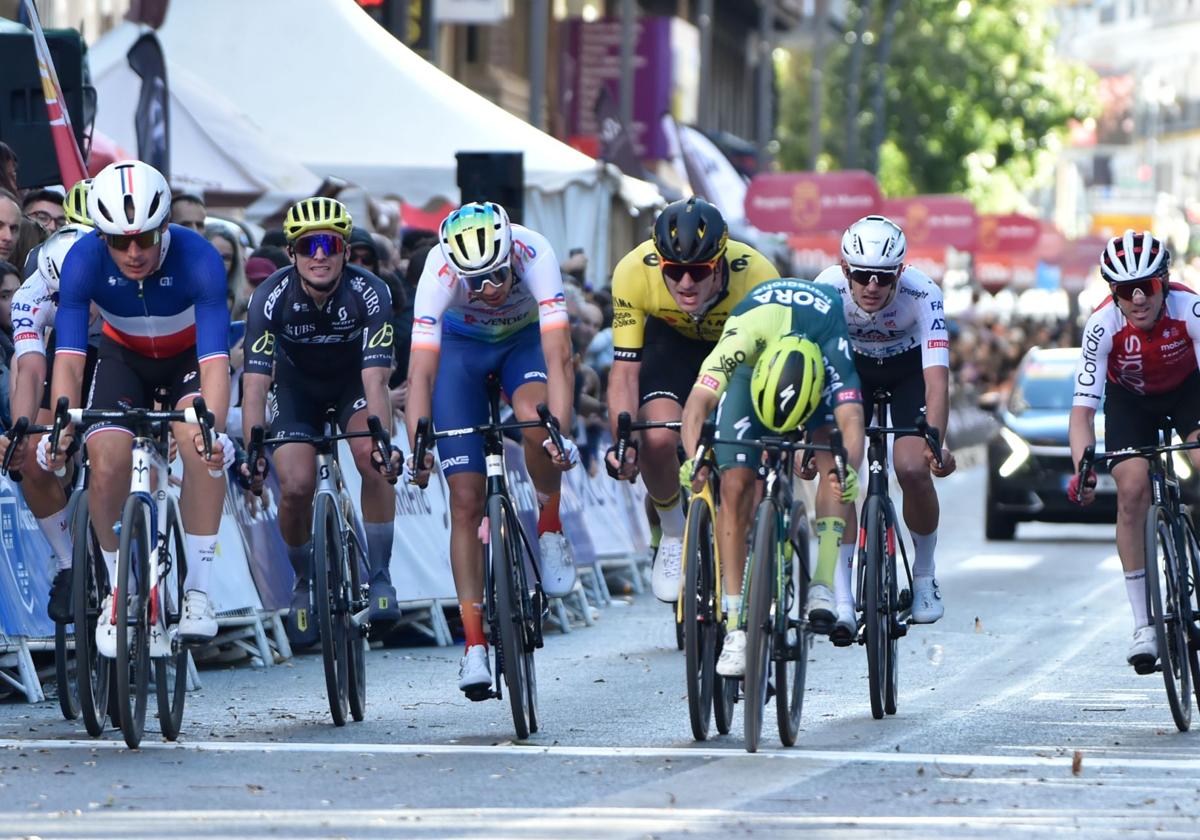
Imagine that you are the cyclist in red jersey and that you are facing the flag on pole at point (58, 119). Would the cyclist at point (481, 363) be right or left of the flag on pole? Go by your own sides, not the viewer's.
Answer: left

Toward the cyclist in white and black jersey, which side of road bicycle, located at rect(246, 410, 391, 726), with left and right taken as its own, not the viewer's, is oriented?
left

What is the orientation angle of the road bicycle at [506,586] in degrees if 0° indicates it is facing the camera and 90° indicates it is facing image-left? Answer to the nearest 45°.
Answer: approximately 0°

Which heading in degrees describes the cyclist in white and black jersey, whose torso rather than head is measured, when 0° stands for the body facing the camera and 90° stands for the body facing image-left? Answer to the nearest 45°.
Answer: approximately 0°
